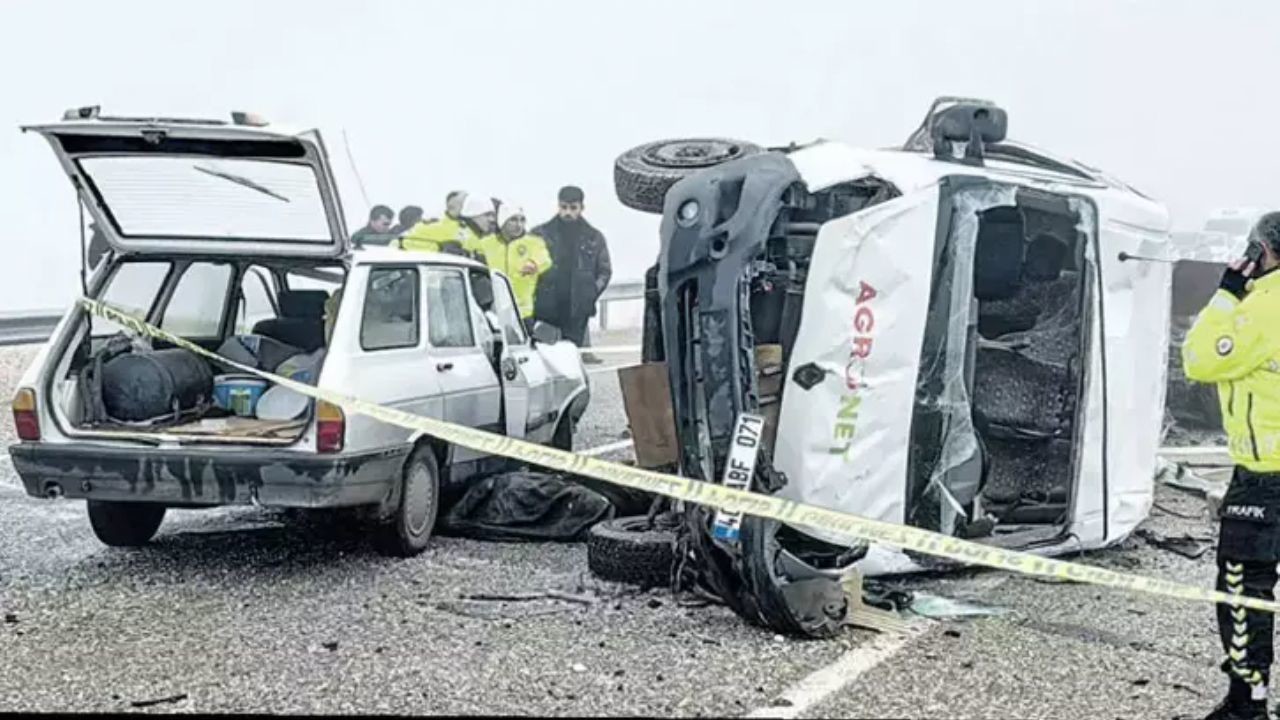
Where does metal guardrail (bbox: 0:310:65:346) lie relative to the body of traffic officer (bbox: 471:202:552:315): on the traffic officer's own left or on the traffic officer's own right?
on the traffic officer's own right

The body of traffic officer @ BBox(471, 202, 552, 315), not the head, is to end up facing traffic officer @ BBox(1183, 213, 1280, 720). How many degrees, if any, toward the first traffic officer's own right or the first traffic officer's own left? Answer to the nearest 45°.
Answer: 0° — they already face them

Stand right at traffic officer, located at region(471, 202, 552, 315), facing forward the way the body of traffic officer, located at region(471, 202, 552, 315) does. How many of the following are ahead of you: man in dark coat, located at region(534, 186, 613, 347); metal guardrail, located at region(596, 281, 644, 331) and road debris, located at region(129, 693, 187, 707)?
1

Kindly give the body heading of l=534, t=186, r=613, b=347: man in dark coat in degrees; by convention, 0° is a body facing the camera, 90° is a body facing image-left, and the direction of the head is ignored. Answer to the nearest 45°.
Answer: approximately 0°

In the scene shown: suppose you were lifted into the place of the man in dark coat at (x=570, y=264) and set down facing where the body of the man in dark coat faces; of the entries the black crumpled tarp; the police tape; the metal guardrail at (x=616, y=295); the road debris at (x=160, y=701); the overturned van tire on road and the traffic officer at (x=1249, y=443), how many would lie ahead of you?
5

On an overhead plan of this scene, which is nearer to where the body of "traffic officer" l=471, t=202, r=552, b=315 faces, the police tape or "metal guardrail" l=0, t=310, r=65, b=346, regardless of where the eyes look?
the police tape

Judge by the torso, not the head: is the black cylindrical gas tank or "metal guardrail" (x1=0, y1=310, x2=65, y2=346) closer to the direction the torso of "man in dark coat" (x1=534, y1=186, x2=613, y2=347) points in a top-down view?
the black cylindrical gas tank

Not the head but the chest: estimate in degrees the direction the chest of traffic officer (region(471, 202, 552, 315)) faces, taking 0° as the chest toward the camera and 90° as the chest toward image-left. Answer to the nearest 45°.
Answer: approximately 0°

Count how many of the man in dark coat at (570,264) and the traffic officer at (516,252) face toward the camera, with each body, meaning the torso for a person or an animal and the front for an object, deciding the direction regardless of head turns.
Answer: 2

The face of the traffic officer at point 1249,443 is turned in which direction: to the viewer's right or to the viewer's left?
to the viewer's left
